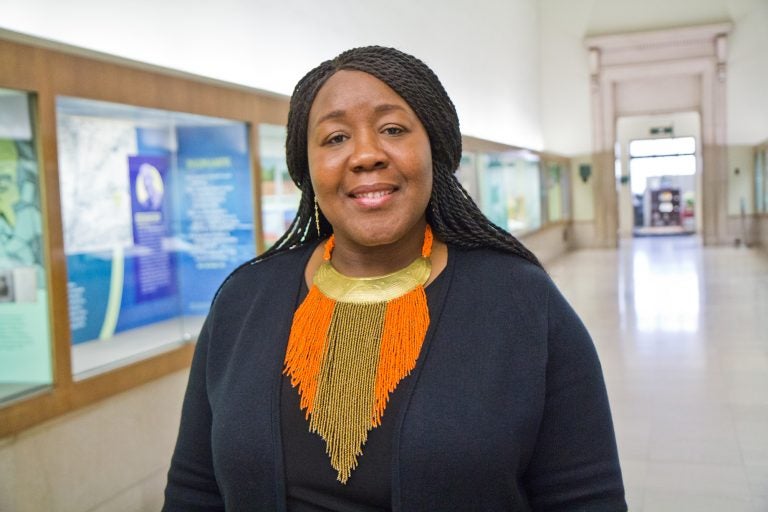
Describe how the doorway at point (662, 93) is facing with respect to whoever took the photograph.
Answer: facing the viewer

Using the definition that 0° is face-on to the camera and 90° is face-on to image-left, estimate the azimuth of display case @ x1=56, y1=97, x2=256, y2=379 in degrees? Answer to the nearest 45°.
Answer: approximately 315°

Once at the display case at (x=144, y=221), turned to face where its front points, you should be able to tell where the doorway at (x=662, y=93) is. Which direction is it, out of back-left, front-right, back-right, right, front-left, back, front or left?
left

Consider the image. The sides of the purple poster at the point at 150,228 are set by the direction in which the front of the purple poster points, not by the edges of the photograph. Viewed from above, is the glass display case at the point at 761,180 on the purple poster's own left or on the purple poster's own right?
on the purple poster's own left

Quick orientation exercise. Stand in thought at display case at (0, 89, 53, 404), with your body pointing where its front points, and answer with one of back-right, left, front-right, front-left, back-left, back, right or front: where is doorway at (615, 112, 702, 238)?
left

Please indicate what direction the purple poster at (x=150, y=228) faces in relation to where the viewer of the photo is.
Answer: facing the viewer and to the right of the viewer

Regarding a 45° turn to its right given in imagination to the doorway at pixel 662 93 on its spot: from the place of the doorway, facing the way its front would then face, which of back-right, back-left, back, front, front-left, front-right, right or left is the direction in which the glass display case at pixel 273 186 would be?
front-left

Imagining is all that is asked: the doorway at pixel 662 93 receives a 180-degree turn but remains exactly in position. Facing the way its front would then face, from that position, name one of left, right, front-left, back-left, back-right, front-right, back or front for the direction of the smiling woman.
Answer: back

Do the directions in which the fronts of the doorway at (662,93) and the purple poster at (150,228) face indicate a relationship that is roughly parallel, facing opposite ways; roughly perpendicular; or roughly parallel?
roughly perpendicular

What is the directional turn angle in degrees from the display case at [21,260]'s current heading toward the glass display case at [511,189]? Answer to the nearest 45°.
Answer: approximately 90° to its left

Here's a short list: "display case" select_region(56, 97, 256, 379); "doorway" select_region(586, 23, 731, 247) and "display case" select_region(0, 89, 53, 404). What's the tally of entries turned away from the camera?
0

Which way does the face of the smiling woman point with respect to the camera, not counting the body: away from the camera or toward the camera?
toward the camera

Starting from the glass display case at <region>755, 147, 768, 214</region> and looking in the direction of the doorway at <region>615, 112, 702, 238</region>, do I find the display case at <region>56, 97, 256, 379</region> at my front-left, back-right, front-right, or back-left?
back-left

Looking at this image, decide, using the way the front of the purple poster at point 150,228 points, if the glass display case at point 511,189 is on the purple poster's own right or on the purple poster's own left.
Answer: on the purple poster's own left

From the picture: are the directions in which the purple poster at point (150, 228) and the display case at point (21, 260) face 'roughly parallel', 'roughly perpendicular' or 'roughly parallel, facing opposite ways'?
roughly parallel

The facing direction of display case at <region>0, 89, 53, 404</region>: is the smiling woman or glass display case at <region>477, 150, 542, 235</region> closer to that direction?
the smiling woman

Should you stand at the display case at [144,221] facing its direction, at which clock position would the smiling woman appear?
The smiling woman is roughly at 1 o'clock from the display case.

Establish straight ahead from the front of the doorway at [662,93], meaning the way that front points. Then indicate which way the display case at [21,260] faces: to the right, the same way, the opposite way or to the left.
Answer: to the left

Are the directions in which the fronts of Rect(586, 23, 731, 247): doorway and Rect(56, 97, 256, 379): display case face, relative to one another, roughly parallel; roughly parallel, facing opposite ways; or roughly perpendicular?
roughly perpendicular
